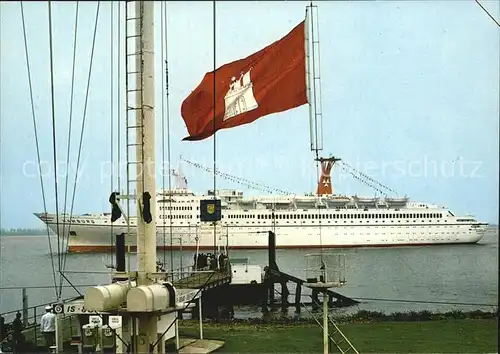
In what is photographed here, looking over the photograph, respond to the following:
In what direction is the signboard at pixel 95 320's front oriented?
toward the camera

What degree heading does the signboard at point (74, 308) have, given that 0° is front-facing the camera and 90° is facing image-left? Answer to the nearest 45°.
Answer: approximately 0°
